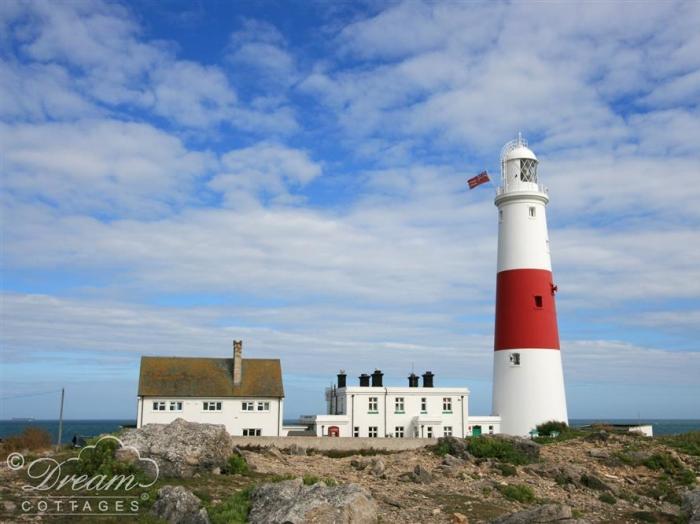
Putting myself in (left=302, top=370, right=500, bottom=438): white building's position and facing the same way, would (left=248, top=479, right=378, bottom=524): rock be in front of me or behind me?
in front

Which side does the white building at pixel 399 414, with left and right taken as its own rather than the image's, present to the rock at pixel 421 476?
front

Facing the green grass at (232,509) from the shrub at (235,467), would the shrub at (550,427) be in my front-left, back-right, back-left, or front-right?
back-left

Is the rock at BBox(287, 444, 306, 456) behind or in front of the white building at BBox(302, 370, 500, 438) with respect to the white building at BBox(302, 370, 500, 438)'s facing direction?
in front

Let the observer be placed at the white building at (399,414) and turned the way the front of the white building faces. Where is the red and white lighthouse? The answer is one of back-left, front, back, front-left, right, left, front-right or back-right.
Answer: front-left

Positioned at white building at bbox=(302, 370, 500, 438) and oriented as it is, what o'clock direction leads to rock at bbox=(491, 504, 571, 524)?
The rock is roughly at 12 o'clock from the white building.

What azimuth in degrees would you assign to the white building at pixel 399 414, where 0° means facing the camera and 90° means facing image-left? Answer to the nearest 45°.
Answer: approximately 0°

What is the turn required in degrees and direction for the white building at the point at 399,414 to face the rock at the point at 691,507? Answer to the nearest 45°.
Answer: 0° — it already faces it

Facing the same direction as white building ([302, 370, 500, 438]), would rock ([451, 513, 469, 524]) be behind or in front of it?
in front

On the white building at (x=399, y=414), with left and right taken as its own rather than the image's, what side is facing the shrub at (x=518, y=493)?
front

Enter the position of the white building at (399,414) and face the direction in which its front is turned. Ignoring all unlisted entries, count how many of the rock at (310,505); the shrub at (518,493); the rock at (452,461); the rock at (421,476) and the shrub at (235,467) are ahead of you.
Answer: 5
